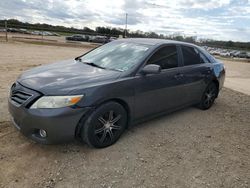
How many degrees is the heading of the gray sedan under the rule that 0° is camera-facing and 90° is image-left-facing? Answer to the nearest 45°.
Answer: approximately 45°
